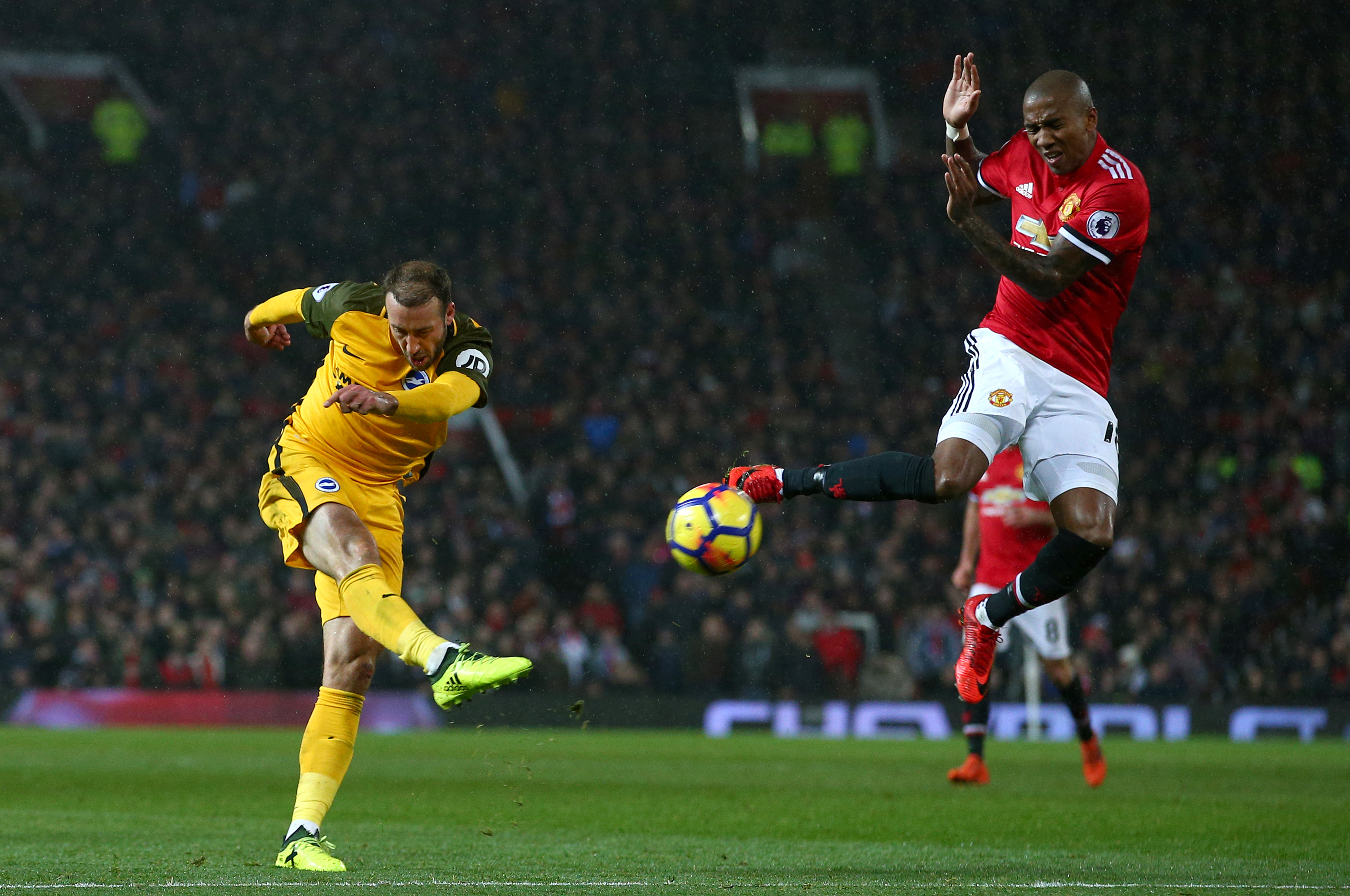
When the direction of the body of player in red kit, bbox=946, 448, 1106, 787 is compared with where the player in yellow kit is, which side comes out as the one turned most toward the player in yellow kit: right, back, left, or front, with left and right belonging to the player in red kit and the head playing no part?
front

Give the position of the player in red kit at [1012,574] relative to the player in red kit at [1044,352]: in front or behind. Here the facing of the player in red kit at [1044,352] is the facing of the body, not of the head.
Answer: behind

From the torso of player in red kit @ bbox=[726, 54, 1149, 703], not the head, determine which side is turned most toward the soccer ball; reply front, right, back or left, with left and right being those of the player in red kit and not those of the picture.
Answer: front

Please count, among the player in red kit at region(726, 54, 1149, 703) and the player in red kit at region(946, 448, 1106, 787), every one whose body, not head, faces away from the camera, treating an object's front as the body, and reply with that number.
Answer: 0

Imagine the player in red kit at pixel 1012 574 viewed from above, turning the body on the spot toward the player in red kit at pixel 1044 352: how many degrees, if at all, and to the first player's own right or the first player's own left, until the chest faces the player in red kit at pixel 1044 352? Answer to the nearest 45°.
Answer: approximately 45° to the first player's own left

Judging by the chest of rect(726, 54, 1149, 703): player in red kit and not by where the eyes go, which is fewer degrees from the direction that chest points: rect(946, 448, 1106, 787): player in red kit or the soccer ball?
the soccer ball

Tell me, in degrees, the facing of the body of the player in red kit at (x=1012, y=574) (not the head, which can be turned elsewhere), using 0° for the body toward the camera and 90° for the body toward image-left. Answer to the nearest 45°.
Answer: approximately 45°

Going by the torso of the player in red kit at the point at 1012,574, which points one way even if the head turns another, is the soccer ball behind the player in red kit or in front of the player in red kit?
in front

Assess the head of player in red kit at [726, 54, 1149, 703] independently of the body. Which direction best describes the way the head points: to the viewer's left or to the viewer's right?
to the viewer's left

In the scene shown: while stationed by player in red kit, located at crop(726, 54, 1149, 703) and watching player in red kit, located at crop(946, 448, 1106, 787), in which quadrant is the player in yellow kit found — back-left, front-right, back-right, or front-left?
back-left

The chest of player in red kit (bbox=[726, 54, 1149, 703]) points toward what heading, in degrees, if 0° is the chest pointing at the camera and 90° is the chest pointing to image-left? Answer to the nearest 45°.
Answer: approximately 45°

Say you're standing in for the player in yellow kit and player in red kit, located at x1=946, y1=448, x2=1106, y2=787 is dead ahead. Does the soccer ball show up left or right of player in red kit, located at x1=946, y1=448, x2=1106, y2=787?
right
